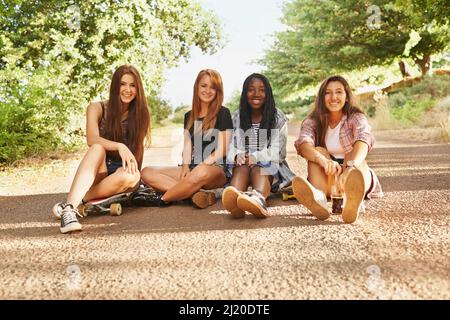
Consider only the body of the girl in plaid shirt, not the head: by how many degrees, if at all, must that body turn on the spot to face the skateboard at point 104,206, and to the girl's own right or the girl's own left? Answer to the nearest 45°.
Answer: approximately 90° to the girl's own right

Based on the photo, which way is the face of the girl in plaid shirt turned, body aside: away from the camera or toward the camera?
toward the camera

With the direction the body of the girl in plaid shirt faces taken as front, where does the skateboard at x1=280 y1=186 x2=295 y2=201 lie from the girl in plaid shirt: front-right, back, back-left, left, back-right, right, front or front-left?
back-right

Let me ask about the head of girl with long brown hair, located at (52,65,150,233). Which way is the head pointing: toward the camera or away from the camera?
toward the camera

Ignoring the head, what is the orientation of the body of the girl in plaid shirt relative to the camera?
toward the camera

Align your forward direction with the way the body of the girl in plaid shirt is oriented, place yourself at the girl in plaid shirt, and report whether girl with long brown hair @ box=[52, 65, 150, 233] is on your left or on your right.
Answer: on your right
